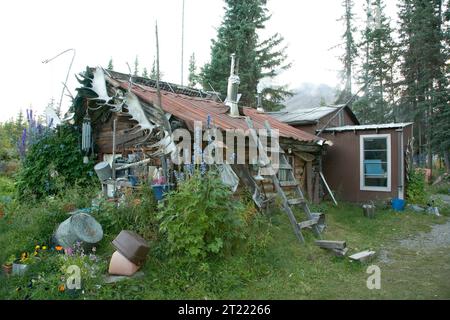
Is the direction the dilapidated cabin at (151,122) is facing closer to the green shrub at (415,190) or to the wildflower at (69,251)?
the wildflower

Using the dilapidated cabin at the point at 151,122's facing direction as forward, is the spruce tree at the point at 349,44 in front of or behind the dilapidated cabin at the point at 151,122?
behind

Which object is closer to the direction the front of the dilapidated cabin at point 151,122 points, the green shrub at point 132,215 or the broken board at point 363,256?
the green shrub

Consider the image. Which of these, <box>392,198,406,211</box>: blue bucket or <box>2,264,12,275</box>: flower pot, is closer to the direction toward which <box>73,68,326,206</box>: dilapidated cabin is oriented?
the flower pot

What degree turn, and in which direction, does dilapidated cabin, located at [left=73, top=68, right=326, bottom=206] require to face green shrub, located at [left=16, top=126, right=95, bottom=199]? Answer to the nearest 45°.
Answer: approximately 45° to its right

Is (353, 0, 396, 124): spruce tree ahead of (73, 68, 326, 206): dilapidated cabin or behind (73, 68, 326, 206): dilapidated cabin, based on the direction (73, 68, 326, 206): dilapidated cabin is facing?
behind

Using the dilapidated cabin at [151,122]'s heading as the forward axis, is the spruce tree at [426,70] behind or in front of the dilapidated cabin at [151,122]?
behind

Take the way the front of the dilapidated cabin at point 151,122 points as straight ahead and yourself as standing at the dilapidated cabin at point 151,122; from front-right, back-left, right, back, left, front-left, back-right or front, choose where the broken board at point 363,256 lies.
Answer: left

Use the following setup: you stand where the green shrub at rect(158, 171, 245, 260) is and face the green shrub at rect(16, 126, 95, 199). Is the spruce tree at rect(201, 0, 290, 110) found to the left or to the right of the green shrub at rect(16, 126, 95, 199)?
right

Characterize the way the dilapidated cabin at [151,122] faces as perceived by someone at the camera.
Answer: facing the viewer and to the left of the viewer

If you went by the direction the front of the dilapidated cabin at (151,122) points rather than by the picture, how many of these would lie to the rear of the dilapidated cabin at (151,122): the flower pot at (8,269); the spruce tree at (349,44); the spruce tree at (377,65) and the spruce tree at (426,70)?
3

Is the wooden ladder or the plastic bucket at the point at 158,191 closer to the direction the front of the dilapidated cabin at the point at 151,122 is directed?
the plastic bucket
